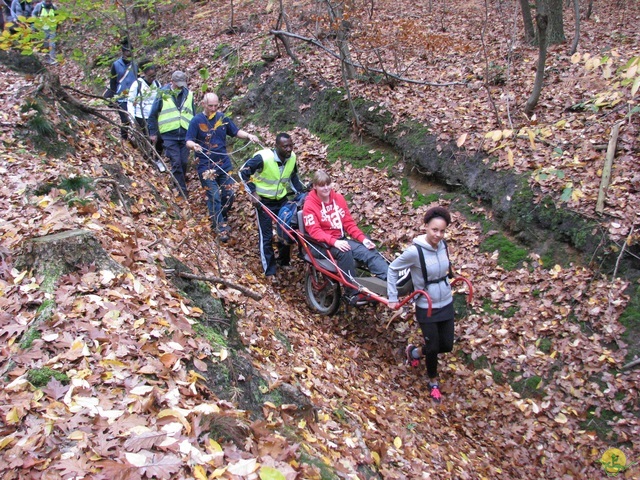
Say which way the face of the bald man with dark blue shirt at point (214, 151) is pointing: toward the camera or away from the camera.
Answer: toward the camera

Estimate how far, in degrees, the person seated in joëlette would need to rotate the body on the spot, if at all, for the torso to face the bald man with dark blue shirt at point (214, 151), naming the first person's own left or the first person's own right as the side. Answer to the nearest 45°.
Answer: approximately 180°

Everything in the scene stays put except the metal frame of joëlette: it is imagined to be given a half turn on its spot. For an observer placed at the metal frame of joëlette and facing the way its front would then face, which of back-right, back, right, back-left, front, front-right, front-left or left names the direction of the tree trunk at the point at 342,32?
front-right

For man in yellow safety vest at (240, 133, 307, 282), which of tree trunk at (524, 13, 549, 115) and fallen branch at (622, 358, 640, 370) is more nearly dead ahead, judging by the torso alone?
the fallen branch

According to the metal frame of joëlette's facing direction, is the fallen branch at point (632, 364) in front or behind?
in front

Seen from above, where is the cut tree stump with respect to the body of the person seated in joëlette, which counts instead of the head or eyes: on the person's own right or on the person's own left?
on the person's own right

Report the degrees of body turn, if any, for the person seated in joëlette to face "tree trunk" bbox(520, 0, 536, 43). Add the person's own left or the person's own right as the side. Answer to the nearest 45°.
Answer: approximately 90° to the person's own left

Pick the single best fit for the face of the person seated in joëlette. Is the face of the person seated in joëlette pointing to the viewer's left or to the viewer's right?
to the viewer's right

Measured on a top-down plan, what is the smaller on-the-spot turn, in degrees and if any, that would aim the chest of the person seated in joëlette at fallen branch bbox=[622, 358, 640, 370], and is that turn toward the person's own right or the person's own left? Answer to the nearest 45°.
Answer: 0° — they already face it

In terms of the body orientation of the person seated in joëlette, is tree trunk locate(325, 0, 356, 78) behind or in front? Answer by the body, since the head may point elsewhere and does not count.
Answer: behind

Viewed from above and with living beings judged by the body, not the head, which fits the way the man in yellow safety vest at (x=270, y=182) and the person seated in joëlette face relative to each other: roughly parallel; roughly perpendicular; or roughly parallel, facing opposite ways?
roughly parallel

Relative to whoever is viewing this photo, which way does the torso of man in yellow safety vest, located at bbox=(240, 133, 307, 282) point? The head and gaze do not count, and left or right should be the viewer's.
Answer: facing the viewer and to the right of the viewer

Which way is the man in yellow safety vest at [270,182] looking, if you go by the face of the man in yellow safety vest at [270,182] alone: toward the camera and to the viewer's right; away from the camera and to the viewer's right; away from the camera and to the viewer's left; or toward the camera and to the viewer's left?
toward the camera and to the viewer's right

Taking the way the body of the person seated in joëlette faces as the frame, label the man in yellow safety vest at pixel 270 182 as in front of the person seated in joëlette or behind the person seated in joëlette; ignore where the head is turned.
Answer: behind

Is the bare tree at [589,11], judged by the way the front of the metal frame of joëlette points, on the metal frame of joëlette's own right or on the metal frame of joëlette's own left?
on the metal frame of joëlette's own left

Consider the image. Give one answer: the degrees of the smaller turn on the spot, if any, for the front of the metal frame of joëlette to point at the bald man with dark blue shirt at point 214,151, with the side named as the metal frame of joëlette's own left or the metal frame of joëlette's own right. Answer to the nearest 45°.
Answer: approximately 180°
